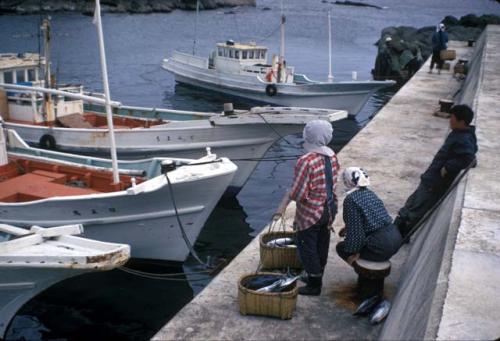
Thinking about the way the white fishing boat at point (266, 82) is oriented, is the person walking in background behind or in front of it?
in front

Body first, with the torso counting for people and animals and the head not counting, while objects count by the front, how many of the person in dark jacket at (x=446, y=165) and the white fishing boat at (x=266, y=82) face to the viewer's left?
1

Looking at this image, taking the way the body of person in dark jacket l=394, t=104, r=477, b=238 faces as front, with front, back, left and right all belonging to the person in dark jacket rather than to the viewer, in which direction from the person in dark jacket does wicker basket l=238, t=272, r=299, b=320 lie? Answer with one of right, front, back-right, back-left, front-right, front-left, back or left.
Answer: front-left

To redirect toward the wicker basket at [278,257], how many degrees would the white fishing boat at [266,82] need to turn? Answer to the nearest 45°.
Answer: approximately 45° to its right

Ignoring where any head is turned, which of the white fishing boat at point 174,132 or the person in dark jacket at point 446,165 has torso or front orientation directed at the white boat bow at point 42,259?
the person in dark jacket

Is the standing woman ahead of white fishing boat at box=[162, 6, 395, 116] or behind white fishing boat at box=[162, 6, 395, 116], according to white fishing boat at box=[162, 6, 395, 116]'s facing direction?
ahead

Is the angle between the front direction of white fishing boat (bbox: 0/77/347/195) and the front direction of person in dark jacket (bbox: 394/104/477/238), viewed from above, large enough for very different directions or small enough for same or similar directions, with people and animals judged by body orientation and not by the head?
very different directions

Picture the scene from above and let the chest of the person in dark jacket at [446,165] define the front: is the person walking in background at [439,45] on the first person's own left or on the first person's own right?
on the first person's own right

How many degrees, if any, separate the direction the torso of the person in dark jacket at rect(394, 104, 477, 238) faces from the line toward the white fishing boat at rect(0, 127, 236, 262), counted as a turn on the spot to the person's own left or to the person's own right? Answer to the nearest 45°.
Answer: approximately 45° to the person's own right

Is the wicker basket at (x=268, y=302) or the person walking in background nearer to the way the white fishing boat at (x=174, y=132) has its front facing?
the person walking in background

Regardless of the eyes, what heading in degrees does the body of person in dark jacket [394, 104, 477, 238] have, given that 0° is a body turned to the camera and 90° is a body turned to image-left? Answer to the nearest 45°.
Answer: approximately 90°

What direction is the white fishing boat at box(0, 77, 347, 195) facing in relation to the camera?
to the viewer's right

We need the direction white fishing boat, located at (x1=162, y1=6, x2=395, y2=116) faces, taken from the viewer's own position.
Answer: facing the viewer and to the right of the viewer

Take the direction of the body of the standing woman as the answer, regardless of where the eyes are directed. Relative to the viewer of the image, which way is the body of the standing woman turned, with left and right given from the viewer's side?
facing away from the viewer and to the left of the viewer
